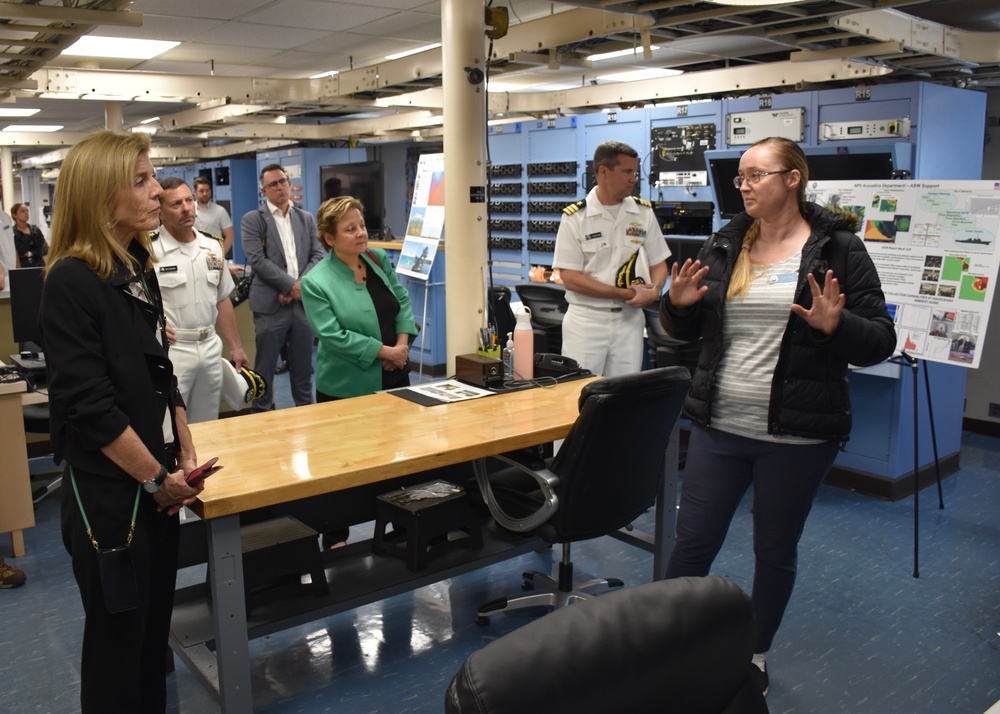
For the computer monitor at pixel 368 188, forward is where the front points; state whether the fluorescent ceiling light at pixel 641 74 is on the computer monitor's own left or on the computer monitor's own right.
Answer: on the computer monitor's own left

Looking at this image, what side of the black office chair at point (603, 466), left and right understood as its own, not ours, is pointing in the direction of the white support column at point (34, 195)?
front

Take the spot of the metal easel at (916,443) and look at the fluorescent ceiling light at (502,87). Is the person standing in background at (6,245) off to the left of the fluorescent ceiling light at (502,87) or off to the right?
left

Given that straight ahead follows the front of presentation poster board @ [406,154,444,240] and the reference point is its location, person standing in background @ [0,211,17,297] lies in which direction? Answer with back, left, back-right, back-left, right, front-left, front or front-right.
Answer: front-right

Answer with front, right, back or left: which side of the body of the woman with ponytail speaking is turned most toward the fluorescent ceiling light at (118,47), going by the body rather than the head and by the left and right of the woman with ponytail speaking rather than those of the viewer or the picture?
right

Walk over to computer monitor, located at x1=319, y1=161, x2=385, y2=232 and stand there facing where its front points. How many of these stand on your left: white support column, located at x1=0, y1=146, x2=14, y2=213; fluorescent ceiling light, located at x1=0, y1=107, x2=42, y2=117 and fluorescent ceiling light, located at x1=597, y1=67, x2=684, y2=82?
1

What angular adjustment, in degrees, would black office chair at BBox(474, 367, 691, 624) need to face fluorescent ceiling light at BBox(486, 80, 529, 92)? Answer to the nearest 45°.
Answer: approximately 45° to its right

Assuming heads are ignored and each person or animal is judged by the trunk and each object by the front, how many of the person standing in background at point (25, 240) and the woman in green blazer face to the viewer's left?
0

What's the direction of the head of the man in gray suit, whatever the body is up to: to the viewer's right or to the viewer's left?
to the viewer's right

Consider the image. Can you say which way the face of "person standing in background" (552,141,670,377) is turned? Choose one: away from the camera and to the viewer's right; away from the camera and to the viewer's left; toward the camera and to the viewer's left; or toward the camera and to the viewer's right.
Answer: toward the camera and to the viewer's right

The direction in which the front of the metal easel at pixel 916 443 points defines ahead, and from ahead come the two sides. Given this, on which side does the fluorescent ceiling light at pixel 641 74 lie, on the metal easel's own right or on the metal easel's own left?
on the metal easel's own right

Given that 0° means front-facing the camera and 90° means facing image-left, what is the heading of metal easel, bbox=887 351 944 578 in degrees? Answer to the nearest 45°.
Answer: approximately 45°
